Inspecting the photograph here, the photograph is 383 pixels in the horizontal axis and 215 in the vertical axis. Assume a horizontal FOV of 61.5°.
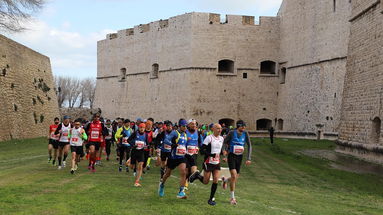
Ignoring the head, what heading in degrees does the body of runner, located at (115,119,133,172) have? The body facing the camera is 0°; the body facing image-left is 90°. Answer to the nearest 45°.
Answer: approximately 0°

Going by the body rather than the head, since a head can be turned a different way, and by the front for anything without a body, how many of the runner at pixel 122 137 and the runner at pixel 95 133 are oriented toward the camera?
2

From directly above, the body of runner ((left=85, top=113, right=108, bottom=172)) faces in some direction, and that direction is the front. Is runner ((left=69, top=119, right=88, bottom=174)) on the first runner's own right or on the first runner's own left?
on the first runner's own right

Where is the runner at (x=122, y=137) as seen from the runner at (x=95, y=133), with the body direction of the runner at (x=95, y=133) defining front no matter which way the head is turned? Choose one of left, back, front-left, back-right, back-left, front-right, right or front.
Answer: left

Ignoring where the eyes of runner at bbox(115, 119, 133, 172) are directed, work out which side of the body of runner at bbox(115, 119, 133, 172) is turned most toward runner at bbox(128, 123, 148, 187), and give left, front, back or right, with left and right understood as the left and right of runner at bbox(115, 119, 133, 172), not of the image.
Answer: front

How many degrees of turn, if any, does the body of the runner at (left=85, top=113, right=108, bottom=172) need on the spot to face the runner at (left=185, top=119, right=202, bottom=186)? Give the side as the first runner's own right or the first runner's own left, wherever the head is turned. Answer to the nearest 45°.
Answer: approximately 45° to the first runner's own left

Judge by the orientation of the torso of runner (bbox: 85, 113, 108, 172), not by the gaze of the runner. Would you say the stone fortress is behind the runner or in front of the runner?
behind

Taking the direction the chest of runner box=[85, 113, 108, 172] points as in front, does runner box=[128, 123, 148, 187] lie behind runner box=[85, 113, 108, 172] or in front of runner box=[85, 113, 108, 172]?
in front

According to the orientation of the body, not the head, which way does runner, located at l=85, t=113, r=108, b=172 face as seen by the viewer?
toward the camera
